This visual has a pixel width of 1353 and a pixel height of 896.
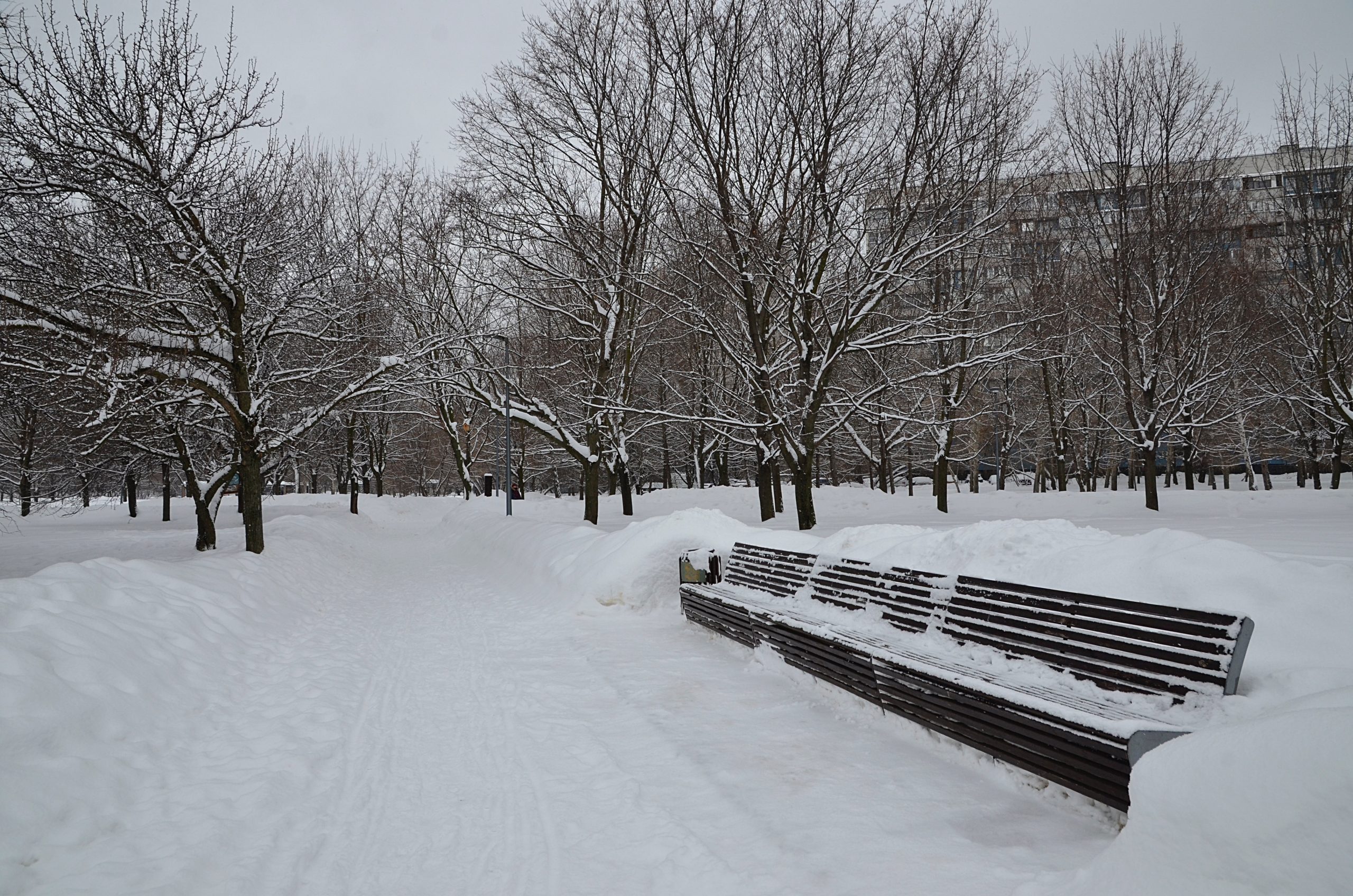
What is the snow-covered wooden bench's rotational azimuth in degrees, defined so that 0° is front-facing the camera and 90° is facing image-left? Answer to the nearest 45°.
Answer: approximately 45°
